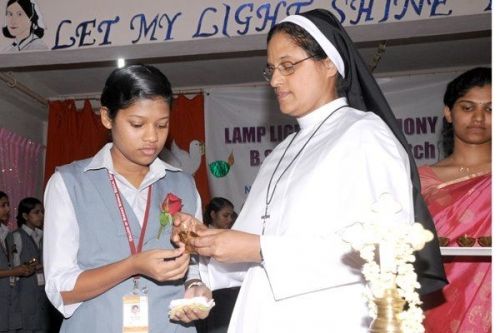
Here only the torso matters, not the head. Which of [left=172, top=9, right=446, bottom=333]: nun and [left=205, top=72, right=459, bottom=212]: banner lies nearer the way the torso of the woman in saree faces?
the nun

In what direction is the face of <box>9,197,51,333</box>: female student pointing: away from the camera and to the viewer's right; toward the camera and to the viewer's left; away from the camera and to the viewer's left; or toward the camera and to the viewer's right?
toward the camera and to the viewer's right

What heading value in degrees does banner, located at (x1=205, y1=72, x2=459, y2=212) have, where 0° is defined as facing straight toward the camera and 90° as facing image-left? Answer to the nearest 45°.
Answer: approximately 0°

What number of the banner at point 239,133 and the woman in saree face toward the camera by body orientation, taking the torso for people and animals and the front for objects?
2

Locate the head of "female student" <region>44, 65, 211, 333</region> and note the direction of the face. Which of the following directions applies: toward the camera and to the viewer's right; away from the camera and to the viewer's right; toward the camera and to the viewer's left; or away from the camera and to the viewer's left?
toward the camera and to the viewer's right

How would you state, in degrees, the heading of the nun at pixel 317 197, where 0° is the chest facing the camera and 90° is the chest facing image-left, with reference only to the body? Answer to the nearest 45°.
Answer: approximately 45°

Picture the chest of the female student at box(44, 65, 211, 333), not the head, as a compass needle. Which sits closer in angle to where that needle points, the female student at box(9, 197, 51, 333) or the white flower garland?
the white flower garland
